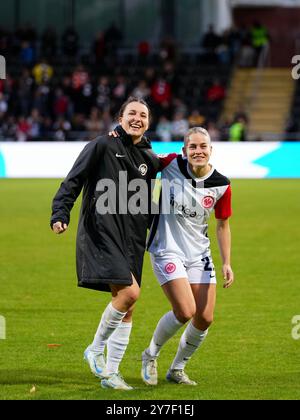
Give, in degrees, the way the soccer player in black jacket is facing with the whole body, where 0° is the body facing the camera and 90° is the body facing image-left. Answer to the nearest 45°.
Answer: approximately 315°

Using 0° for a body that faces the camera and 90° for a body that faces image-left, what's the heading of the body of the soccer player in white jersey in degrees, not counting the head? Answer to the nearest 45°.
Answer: approximately 0°

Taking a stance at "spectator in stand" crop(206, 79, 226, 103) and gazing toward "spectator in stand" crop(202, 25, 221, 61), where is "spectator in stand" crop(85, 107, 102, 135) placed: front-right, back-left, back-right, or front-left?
back-left

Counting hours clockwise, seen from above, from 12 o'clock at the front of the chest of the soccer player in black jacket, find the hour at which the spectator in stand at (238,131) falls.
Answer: The spectator in stand is roughly at 8 o'clock from the soccer player in black jacket.

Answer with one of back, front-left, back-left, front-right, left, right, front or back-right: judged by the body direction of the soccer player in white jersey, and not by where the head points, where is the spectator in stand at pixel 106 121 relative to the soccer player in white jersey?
back

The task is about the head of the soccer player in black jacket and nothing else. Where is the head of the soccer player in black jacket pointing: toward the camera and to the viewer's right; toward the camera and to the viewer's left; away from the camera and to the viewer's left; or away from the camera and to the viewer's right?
toward the camera and to the viewer's right

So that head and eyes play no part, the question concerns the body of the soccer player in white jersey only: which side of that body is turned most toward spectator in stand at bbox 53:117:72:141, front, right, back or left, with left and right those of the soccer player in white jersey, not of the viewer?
back

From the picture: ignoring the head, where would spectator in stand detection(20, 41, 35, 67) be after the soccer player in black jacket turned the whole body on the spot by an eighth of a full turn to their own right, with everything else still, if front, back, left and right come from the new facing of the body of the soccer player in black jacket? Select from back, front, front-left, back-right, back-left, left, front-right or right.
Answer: back

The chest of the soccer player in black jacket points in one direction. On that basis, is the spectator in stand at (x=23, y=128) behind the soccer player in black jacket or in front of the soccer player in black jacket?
behind

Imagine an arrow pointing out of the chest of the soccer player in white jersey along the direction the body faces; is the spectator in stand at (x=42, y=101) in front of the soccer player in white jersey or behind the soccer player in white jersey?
behind
